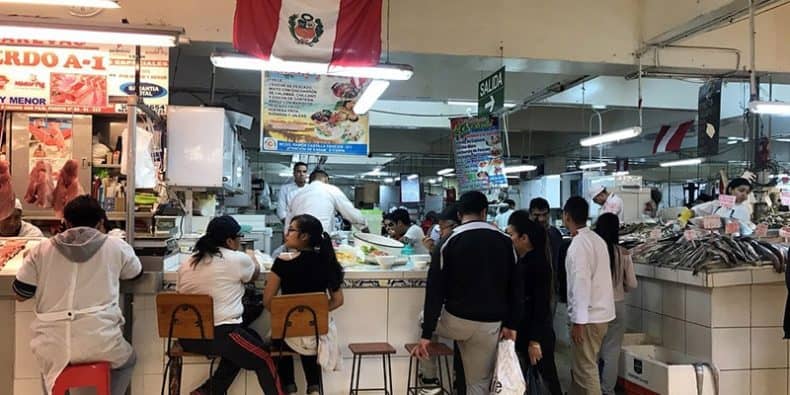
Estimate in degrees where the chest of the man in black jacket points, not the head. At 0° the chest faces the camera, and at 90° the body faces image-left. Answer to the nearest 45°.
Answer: approximately 180°

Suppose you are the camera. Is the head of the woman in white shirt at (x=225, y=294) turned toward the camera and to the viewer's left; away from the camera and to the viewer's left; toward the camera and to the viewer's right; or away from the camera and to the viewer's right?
away from the camera and to the viewer's right

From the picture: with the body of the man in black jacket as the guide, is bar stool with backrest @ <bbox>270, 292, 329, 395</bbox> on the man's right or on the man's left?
on the man's left

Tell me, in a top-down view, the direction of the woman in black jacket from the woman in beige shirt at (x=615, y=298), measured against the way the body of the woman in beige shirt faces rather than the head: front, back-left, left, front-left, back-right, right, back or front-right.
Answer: back-left

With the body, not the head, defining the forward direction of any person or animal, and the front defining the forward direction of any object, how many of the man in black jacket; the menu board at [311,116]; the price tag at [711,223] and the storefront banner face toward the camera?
3

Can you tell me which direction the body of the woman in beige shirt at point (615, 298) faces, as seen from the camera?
away from the camera

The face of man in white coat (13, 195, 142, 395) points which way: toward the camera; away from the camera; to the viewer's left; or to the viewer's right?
away from the camera

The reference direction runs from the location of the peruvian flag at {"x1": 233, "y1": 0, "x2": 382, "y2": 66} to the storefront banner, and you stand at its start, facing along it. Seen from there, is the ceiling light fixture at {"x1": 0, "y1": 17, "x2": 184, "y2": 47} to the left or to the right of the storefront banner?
left

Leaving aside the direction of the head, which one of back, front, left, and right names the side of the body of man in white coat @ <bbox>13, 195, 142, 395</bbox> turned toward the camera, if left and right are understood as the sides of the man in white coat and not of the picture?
back

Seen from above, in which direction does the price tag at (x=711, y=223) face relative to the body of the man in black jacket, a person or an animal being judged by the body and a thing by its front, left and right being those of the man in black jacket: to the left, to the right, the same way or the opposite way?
the opposite way

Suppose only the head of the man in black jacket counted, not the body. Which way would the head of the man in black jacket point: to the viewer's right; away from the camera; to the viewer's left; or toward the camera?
away from the camera

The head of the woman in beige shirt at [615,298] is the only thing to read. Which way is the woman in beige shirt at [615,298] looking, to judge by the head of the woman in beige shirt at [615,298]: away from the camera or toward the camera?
away from the camera

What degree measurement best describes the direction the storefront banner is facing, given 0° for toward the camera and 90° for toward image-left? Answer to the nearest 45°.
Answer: approximately 0°

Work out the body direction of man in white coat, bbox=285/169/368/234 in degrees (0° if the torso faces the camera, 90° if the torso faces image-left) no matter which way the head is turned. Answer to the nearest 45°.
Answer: approximately 180°
